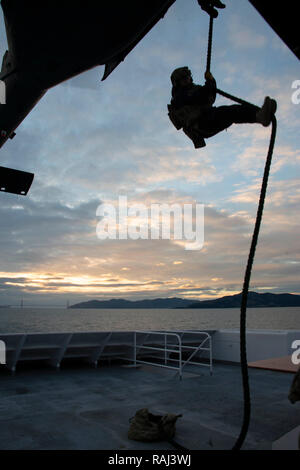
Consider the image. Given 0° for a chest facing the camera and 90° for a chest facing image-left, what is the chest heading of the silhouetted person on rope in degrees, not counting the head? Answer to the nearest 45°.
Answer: approximately 270°

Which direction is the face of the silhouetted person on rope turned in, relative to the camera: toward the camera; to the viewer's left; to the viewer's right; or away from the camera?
to the viewer's right
